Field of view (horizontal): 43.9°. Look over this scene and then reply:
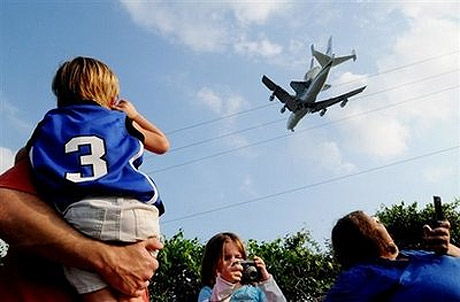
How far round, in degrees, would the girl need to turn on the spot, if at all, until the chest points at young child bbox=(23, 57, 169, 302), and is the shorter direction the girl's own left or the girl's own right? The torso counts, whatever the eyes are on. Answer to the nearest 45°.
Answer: approximately 45° to the girl's own right

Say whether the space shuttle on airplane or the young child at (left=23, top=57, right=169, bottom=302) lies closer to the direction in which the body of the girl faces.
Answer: the young child

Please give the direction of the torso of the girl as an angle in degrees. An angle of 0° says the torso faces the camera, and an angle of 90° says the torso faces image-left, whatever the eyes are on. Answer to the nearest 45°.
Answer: approximately 315°

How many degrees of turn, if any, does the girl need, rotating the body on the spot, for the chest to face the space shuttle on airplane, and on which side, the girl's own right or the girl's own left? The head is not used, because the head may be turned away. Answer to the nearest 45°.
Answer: approximately 135° to the girl's own left
